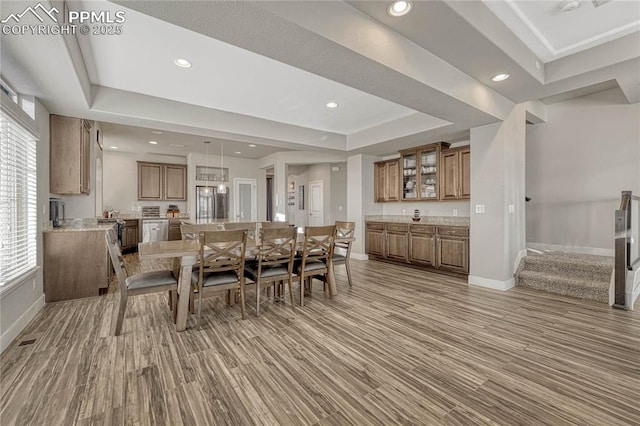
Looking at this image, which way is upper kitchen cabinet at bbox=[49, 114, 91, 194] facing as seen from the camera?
to the viewer's right

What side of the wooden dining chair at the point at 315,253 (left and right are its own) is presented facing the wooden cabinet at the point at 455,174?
right

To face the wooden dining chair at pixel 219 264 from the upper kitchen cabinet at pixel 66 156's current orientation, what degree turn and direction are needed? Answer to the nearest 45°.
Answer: approximately 45° to its right

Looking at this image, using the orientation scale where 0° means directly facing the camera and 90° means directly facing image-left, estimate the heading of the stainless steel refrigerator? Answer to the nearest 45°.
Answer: approximately 0°

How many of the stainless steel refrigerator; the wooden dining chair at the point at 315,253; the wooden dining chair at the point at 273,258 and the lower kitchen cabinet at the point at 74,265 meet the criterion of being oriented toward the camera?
1

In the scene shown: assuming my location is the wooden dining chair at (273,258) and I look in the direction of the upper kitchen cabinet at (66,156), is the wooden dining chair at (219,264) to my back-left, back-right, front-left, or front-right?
front-left

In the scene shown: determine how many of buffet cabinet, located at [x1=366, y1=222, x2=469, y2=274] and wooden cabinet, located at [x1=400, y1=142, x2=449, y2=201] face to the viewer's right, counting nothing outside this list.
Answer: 0

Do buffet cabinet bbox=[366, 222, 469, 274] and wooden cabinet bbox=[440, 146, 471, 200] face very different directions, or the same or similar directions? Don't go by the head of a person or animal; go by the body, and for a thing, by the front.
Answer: same or similar directions

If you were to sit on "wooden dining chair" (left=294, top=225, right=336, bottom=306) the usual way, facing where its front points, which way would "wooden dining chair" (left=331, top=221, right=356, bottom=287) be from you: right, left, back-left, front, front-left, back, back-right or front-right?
right

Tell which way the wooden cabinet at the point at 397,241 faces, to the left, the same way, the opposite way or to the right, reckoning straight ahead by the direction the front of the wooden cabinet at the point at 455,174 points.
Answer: the same way

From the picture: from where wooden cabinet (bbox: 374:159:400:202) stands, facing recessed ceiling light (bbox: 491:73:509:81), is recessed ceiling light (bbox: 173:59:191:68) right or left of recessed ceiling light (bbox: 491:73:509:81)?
right

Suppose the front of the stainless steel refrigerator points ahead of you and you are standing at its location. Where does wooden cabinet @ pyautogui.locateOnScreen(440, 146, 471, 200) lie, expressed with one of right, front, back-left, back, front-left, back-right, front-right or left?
front-left

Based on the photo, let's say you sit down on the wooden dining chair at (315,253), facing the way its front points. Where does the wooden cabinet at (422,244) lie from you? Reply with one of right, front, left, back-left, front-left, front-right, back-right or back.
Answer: right

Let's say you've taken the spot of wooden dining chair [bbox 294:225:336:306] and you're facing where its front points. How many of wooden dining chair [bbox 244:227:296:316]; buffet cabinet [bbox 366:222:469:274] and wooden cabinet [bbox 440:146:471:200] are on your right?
2

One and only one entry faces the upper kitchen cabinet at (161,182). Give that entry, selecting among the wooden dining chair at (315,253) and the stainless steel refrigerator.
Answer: the wooden dining chair

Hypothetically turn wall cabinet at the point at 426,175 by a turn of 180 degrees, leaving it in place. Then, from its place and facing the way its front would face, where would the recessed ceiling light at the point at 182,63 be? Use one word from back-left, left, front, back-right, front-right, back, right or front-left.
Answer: back

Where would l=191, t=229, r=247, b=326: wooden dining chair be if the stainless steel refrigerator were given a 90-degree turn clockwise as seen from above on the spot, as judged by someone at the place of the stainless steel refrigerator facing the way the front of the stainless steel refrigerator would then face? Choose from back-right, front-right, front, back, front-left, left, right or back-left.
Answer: left
